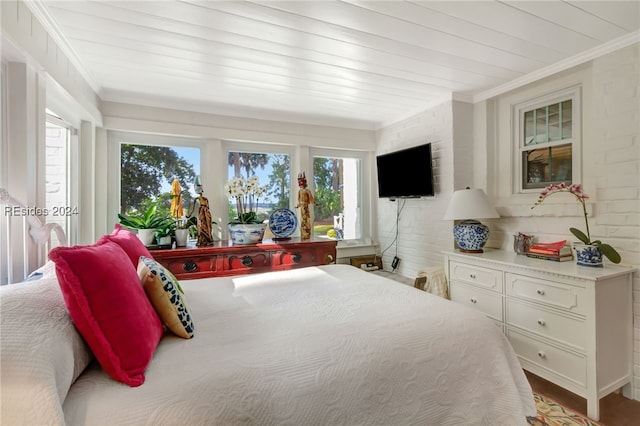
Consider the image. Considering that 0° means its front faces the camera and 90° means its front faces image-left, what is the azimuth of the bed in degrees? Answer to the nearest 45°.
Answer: approximately 270°

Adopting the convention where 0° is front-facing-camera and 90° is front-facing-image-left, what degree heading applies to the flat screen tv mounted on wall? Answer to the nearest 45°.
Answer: approximately 45°

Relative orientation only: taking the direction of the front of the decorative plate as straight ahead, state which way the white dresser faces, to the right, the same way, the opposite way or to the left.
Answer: to the right

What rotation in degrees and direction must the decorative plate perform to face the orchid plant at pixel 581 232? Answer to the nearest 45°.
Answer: approximately 45° to its left

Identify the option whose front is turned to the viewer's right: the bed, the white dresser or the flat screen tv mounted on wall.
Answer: the bed

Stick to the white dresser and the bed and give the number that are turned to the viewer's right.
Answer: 1

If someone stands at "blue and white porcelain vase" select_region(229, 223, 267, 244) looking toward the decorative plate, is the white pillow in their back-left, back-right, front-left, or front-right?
back-right

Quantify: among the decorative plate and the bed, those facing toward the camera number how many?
1

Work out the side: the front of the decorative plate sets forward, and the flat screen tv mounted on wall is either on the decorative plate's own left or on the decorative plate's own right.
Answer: on the decorative plate's own left

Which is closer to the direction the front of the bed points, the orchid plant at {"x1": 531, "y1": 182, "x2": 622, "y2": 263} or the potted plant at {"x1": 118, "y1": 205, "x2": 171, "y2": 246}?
the orchid plant

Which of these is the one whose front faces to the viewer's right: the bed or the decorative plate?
the bed

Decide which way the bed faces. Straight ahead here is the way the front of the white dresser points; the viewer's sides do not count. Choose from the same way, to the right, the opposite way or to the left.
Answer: the opposite way

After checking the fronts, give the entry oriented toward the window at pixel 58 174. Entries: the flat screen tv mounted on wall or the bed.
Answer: the flat screen tv mounted on wall
